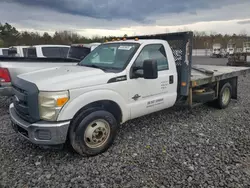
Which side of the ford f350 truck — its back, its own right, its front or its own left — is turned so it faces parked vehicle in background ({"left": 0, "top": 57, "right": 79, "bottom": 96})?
right

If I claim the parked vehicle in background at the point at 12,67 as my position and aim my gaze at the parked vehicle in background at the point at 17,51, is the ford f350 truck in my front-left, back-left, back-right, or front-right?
back-right

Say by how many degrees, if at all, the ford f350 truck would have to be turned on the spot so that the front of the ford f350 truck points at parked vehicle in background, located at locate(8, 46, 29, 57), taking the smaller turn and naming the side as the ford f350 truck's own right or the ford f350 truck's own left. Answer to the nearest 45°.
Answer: approximately 90° to the ford f350 truck's own right

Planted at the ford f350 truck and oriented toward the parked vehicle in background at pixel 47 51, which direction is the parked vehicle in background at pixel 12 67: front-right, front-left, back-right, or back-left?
front-left

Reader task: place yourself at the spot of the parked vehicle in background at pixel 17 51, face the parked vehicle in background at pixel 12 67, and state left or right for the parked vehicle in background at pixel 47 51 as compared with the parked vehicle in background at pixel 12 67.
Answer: left

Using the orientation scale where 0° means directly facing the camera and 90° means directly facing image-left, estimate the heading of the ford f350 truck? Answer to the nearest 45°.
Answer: approximately 45°

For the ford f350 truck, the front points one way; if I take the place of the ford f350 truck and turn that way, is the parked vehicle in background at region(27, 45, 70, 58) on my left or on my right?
on my right
